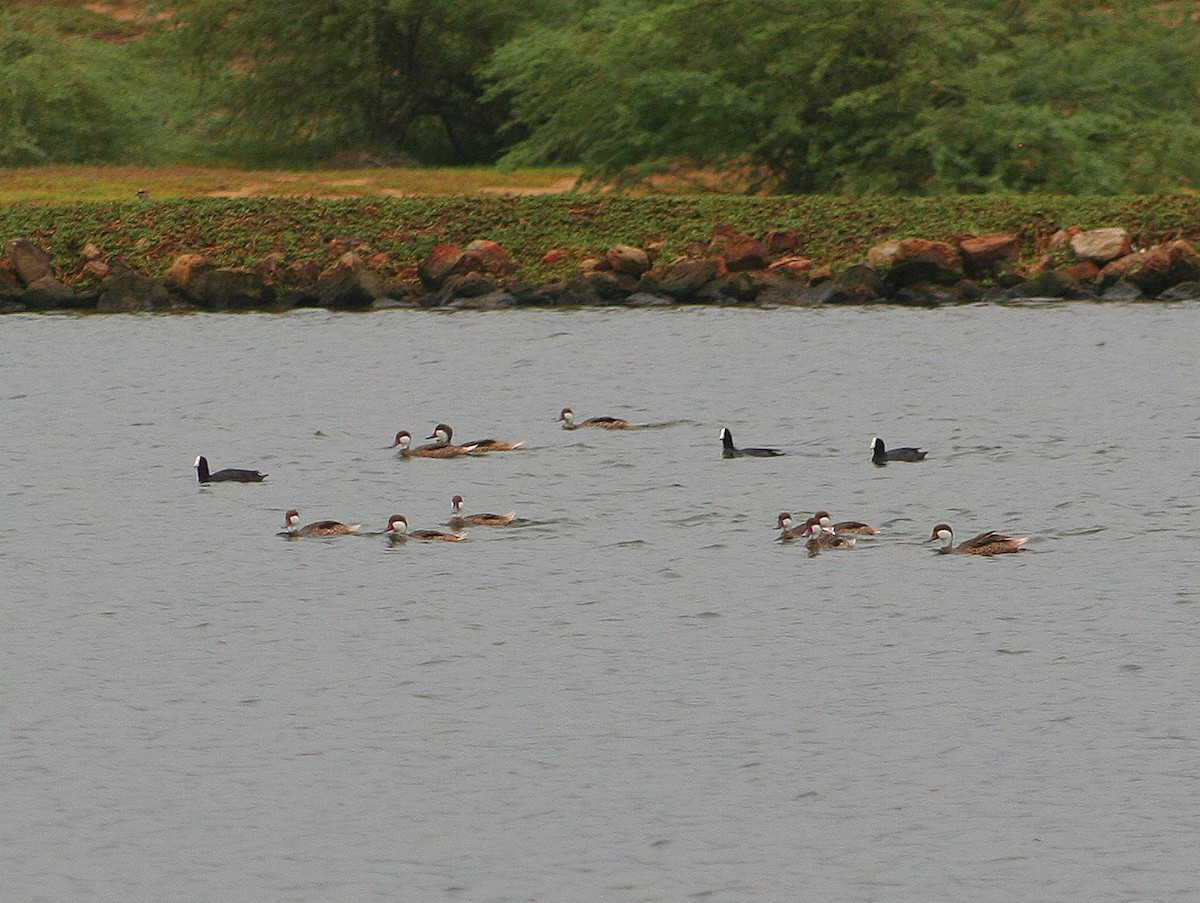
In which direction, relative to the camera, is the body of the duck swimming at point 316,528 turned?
to the viewer's left

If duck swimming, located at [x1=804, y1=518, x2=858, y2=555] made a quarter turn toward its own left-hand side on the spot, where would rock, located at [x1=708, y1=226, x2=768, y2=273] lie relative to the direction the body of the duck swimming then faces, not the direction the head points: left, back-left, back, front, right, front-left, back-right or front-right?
back

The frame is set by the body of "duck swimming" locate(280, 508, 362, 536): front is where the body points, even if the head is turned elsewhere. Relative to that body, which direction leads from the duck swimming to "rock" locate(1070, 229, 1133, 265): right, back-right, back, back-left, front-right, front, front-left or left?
back-right

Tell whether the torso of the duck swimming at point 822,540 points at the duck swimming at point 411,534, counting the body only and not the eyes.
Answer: yes

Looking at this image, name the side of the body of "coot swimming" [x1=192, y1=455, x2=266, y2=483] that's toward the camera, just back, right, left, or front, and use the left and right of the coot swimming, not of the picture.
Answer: left

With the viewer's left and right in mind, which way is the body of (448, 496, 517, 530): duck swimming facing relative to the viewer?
facing to the left of the viewer

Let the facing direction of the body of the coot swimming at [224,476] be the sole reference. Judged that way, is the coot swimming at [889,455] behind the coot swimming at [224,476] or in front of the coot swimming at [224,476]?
behind

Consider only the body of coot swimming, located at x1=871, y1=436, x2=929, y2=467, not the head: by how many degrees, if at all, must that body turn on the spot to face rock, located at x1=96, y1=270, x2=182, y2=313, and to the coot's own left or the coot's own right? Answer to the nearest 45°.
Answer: approximately 45° to the coot's own right

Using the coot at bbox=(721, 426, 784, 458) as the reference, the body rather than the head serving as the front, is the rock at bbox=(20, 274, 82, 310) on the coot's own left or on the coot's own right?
on the coot's own right

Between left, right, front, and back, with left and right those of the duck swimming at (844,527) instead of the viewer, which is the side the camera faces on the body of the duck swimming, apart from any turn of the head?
left

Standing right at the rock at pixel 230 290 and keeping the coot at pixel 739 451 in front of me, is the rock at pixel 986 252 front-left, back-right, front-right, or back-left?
front-left

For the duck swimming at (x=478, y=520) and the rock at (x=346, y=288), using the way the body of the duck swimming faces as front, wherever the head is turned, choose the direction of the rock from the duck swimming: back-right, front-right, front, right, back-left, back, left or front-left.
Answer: right

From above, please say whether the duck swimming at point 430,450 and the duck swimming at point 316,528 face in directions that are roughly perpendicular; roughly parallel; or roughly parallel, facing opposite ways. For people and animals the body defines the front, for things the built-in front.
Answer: roughly parallel

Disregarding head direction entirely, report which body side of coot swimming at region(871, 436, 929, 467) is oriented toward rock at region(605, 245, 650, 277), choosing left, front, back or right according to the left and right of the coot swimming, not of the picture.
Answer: right

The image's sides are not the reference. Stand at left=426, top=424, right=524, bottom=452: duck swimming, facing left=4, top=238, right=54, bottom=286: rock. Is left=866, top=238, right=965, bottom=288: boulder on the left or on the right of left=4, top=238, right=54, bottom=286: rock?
right

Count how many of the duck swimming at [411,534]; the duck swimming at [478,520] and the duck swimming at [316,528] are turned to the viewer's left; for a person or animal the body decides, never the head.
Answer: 3

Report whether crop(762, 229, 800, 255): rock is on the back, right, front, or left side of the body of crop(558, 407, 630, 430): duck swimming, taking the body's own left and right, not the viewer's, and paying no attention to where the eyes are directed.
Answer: right

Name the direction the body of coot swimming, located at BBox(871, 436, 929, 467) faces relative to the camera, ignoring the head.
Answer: to the viewer's left

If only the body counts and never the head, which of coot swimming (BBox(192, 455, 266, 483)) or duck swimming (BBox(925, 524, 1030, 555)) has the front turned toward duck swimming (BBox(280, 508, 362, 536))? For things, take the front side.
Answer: duck swimming (BBox(925, 524, 1030, 555))

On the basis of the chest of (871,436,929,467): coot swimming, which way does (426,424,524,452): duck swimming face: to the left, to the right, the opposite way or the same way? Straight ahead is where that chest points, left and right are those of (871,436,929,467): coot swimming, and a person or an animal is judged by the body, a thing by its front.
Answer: the same way

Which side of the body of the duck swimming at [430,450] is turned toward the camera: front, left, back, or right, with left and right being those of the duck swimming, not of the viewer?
left

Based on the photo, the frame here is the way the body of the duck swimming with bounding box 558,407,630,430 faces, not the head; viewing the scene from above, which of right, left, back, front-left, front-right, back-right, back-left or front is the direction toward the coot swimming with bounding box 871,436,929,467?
back-left
